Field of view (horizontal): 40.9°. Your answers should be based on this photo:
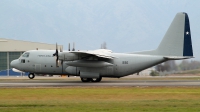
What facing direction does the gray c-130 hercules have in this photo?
to the viewer's left

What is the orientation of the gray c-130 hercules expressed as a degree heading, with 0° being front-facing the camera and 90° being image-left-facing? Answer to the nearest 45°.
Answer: approximately 90°
